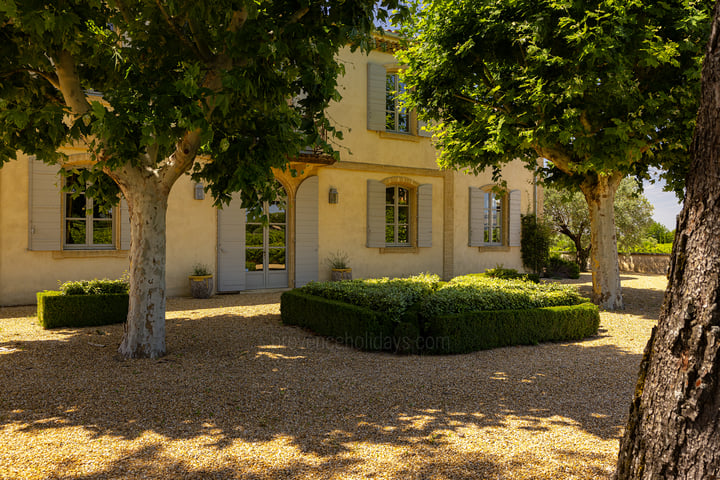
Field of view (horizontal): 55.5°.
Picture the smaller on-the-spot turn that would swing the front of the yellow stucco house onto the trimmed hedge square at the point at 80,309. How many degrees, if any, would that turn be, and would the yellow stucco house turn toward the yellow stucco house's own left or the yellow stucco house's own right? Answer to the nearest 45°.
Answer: approximately 90° to the yellow stucco house's own right

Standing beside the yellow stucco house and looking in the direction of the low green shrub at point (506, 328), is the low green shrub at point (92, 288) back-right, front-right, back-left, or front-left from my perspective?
front-right

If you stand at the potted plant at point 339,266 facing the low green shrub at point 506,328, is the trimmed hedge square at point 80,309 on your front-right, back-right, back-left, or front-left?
front-right
